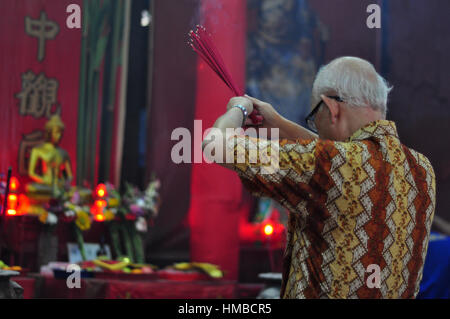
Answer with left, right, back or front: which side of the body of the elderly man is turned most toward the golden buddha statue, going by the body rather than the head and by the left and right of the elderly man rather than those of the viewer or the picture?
front

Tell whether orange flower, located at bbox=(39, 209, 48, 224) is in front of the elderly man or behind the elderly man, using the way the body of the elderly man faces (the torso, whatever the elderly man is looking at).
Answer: in front

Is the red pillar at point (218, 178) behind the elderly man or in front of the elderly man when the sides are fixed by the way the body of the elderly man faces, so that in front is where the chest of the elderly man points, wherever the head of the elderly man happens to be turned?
in front

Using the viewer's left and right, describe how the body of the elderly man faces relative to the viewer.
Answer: facing away from the viewer and to the left of the viewer

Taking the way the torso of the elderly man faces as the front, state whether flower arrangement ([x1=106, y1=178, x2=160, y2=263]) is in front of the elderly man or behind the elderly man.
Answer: in front

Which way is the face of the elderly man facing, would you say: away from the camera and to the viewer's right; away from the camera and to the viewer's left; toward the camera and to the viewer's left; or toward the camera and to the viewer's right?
away from the camera and to the viewer's left
